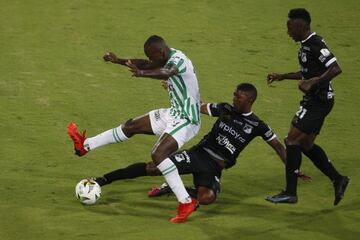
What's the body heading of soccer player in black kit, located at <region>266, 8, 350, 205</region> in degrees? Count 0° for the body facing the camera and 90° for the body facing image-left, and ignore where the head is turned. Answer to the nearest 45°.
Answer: approximately 90°

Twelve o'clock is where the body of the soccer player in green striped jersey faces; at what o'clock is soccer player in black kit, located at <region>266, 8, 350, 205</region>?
The soccer player in black kit is roughly at 6 o'clock from the soccer player in green striped jersey.

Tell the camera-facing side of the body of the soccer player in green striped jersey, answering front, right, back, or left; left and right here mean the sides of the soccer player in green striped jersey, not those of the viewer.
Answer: left

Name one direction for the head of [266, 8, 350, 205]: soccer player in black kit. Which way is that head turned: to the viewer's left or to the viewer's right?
to the viewer's left
